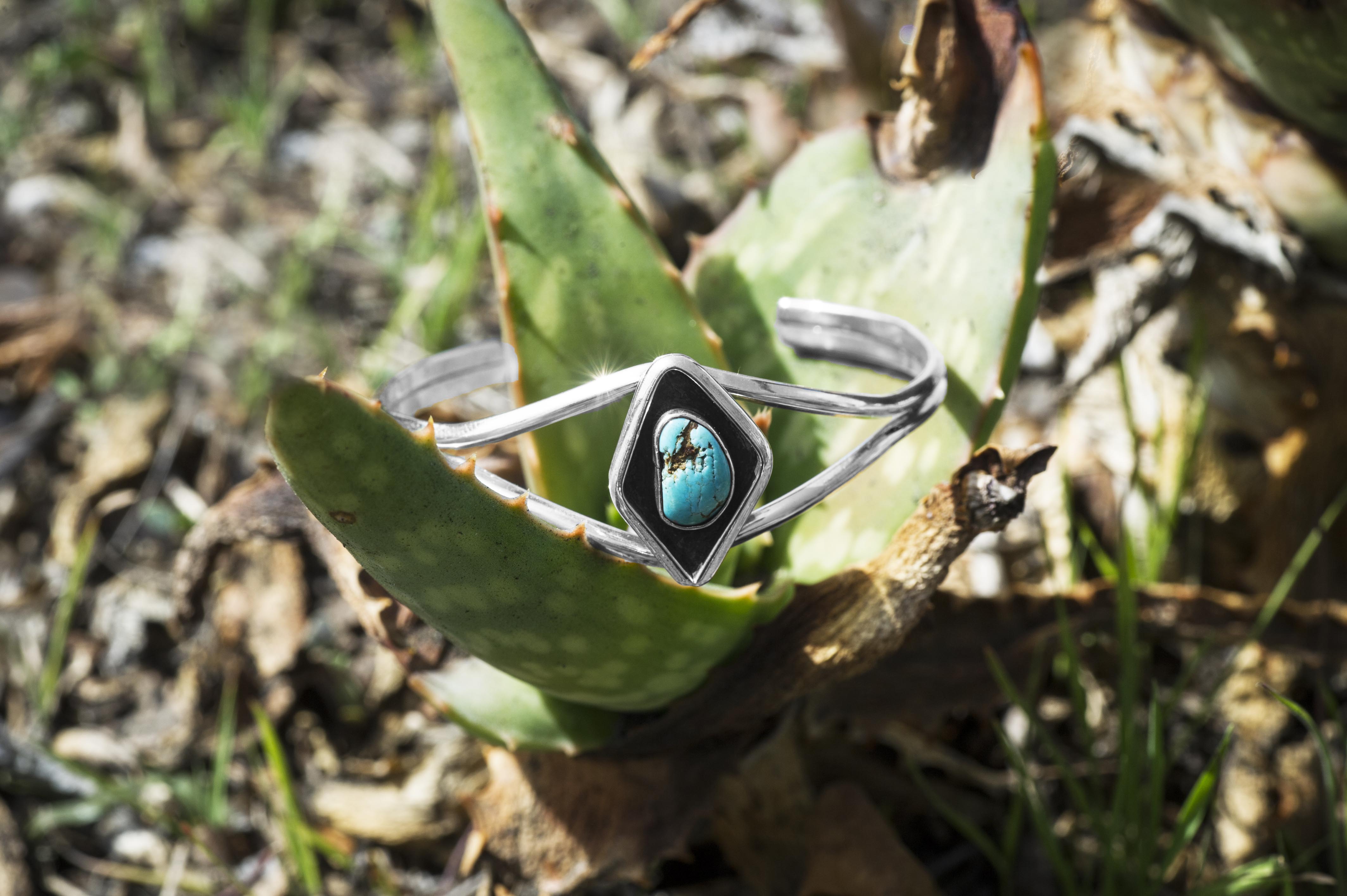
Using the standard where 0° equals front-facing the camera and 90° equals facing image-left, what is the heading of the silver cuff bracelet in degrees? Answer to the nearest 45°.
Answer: approximately 0°

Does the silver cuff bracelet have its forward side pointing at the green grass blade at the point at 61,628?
no
